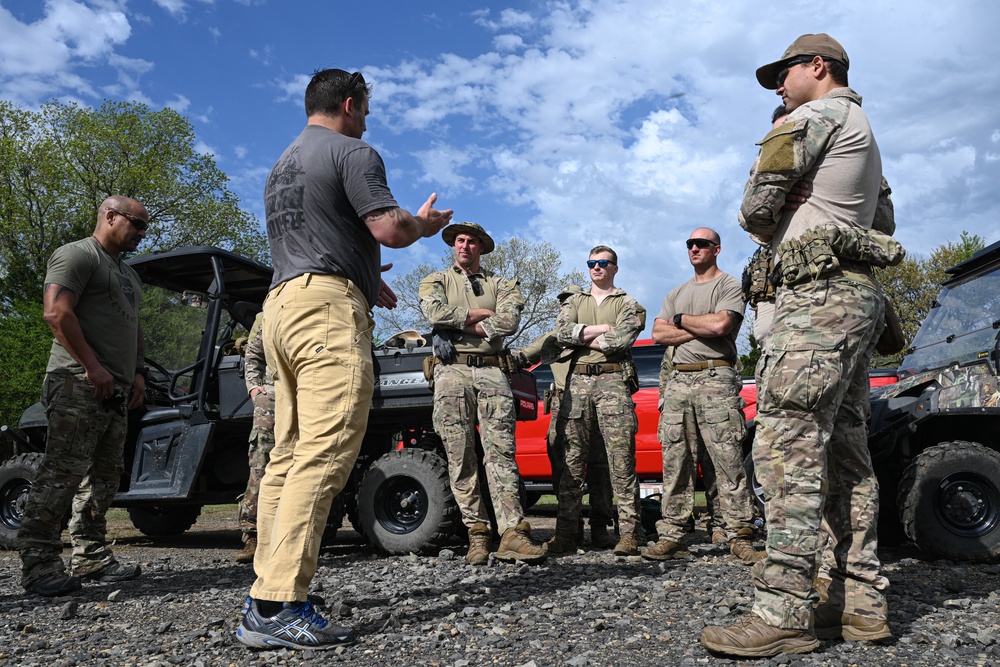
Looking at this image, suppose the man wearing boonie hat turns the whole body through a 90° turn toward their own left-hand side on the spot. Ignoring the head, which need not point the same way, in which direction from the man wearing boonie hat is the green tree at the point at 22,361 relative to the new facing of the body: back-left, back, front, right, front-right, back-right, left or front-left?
back-left

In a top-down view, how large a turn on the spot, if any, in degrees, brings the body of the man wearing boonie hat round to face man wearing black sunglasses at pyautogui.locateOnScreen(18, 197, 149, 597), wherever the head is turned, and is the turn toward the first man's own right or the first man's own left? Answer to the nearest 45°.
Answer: approximately 90° to the first man's own right

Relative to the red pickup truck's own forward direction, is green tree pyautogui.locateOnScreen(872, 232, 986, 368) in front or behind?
behind

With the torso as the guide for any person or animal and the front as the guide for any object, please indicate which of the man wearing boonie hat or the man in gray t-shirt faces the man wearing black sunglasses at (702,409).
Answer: the man in gray t-shirt

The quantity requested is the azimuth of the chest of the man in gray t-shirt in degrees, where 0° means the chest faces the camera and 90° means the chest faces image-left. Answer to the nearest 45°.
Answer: approximately 225°

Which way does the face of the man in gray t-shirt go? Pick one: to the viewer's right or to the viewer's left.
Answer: to the viewer's right

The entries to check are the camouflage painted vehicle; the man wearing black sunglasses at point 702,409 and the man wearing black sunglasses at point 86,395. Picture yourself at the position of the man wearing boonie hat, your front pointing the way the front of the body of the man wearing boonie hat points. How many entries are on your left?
2

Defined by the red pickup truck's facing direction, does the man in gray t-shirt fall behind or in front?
in front

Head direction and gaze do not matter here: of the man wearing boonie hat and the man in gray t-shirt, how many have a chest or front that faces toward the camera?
1

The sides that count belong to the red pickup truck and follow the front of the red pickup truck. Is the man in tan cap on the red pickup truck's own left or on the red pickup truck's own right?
on the red pickup truck's own left

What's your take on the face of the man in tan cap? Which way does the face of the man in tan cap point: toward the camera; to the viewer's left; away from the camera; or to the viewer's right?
to the viewer's left

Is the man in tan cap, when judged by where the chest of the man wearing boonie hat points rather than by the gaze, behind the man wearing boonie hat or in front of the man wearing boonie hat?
in front

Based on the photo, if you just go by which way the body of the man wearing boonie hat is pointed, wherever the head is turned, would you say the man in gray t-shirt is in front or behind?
in front

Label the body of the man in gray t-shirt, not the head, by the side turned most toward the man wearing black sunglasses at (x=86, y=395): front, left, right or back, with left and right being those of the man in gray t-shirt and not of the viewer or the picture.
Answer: left
